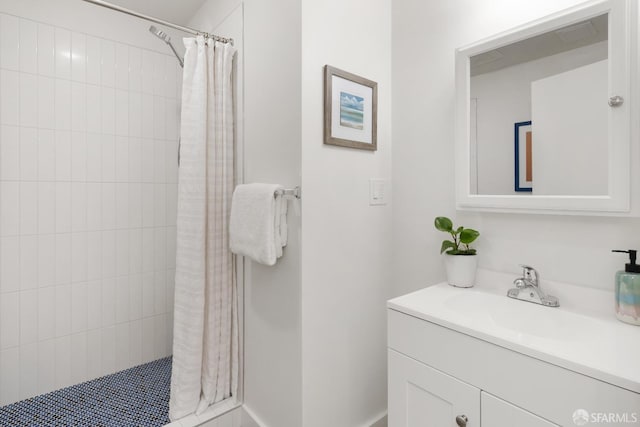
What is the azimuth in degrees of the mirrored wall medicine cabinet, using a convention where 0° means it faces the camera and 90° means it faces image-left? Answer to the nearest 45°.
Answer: approximately 45°

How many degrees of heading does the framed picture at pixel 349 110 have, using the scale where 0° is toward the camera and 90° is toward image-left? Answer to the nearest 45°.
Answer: approximately 315°

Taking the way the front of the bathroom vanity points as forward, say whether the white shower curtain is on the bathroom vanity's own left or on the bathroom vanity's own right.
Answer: on the bathroom vanity's own right

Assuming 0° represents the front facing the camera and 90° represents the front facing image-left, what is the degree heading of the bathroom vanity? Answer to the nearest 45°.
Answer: approximately 45°
